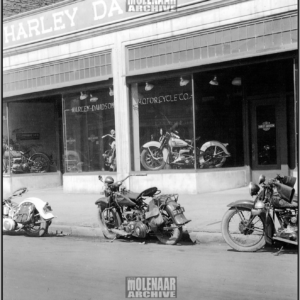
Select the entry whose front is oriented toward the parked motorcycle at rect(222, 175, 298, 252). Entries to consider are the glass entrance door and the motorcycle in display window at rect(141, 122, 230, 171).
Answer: the glass entrance door

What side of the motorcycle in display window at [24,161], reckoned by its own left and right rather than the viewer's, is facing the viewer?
left

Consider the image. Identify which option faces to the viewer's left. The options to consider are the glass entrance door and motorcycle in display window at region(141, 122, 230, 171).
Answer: the motorcycle in display window

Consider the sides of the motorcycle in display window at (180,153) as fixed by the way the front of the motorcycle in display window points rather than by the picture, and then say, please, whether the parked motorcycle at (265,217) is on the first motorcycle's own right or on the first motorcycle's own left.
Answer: on the first motorcycle's own left

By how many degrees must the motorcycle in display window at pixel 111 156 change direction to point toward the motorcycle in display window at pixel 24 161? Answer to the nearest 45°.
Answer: approximately 90° to its right

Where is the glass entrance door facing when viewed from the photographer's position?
facing the viewer

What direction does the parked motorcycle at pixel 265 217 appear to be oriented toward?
to the viewer's left

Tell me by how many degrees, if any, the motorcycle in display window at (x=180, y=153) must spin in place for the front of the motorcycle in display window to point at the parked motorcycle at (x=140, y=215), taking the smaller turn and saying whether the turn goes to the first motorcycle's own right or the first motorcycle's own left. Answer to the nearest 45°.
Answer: approximately 90° to the first motorcycle's own left

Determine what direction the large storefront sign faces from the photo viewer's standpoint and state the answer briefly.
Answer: facing the viewer and to the left of the viewer

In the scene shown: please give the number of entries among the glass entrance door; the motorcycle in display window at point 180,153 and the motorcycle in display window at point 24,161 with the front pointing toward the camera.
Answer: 1

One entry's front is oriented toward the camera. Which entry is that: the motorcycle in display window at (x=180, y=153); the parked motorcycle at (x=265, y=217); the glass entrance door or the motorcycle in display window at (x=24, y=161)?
the glass entrance door
